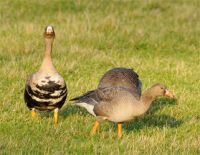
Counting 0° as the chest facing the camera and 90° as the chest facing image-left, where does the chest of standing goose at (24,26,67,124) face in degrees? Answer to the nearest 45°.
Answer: approximately 0°

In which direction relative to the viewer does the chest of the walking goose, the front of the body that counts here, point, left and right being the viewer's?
facing to the right of the viewer

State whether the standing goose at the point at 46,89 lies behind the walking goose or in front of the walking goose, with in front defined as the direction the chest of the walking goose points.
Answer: behind

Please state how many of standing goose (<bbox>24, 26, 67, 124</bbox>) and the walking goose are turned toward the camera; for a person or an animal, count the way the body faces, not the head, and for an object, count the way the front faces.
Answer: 1

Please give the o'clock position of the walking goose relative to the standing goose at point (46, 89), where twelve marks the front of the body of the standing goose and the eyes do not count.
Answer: The walking goose is roughly at 10 o'clock from the standing goose.

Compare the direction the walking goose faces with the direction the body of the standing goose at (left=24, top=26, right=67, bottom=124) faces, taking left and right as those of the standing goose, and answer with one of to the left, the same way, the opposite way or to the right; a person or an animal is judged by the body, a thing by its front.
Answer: to the left

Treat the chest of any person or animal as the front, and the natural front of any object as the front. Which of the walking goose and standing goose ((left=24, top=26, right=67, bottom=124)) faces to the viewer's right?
the walking goose
